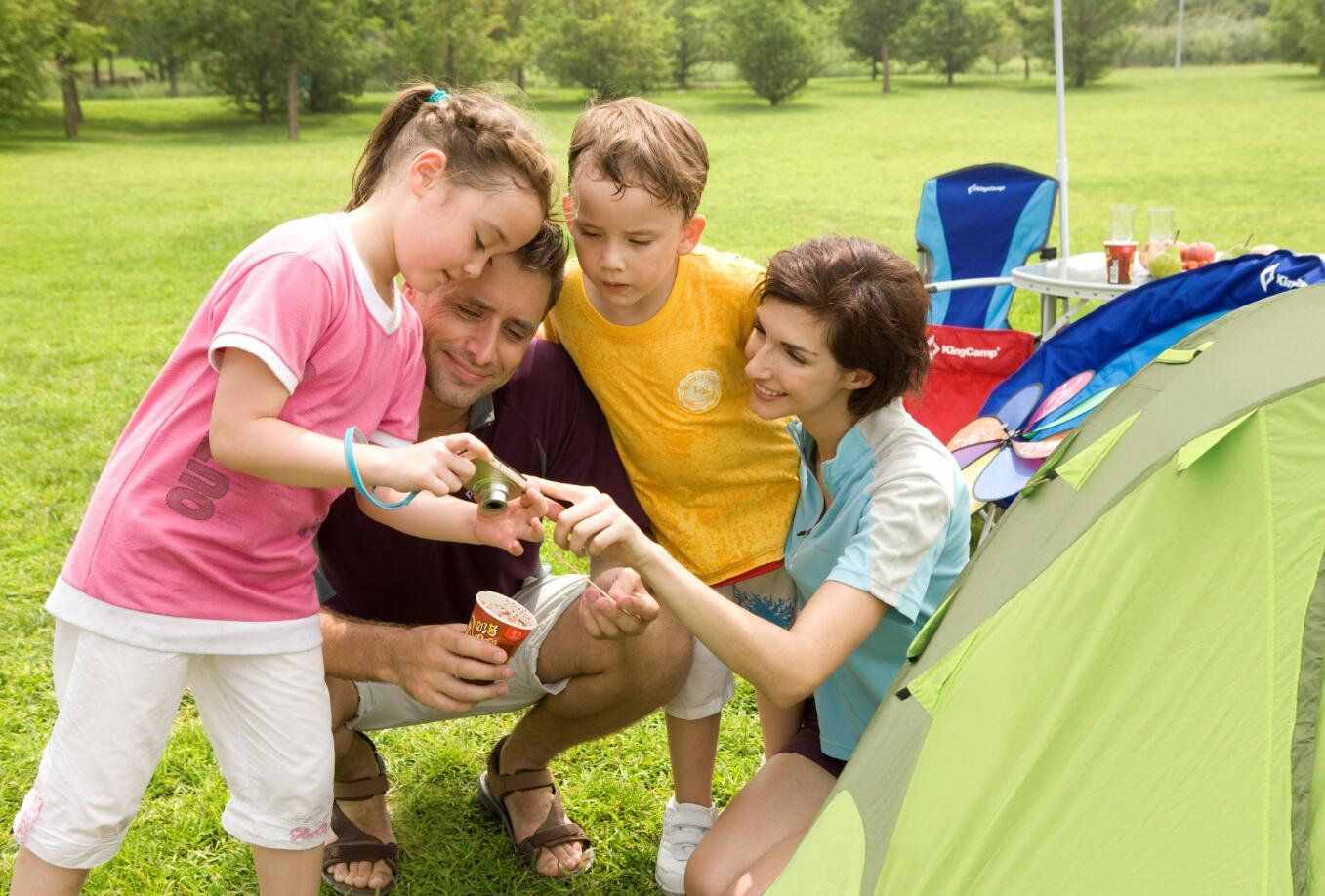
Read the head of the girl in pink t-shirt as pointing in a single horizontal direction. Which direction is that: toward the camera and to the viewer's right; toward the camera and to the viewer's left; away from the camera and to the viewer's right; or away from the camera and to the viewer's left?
toward the camera and to the viewer's right

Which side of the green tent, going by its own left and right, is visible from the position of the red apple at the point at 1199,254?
back

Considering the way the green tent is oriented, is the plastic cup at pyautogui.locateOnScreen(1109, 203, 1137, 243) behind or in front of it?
behind

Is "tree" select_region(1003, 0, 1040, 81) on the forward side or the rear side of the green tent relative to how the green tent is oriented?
on the rear side

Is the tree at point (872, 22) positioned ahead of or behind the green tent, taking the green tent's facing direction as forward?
behind

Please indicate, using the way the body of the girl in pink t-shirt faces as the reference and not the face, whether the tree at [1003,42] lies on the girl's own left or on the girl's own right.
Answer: on the girl's own left

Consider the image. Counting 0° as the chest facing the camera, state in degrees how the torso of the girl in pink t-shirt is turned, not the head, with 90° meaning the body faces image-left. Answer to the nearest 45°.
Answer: approximately 315°
